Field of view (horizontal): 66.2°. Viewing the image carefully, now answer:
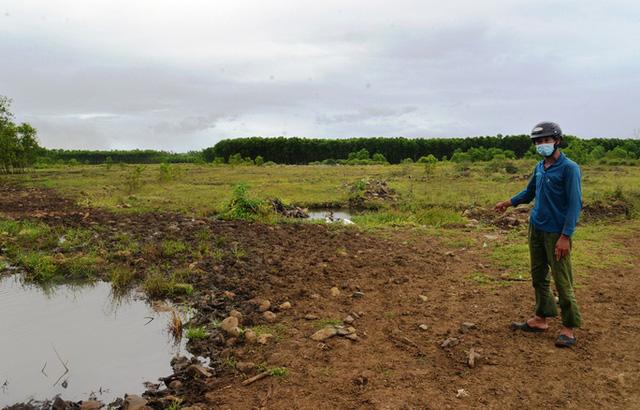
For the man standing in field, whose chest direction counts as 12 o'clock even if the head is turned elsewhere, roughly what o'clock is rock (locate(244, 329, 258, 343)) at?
The rock is roughly at 1 o'clock from the man standing in field.

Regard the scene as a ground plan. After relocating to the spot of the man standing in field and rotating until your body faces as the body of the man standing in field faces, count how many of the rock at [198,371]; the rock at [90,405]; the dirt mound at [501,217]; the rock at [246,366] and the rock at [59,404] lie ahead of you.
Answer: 4

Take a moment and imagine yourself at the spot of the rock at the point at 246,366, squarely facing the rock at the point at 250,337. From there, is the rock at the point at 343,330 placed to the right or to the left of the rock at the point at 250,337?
right

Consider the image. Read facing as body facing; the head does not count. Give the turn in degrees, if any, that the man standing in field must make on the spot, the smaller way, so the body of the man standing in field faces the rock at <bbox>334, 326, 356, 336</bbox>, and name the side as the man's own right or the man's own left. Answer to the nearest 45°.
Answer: approximately 45° to the man's own right

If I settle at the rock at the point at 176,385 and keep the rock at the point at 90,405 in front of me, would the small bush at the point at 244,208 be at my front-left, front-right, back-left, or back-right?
back-right

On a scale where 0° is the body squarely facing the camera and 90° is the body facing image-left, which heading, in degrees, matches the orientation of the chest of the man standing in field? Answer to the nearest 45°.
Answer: approximately 45°

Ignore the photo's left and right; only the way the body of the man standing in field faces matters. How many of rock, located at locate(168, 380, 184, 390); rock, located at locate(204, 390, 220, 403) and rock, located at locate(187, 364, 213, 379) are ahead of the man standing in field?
3

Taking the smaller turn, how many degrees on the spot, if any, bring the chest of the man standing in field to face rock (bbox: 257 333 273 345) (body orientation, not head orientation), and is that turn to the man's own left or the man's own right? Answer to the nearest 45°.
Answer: approximately 45° to the man's own right

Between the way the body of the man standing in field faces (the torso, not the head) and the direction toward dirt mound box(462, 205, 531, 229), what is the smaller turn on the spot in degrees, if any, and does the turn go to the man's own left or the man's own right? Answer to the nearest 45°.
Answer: approximately 135° to the man's own right

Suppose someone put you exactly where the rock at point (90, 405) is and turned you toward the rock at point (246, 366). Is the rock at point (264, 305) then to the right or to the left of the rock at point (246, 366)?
left

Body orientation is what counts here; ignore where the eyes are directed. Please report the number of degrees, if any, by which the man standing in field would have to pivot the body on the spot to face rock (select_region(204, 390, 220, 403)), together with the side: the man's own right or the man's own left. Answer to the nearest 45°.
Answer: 0° — they already face it

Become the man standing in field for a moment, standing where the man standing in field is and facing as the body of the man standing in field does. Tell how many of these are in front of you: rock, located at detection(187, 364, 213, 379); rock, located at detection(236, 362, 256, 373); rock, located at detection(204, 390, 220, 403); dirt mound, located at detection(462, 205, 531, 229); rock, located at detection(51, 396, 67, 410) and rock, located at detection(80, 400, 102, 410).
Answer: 5

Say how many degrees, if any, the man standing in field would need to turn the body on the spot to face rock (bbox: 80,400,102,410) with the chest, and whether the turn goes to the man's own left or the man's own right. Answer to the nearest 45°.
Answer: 0° — they already face it
